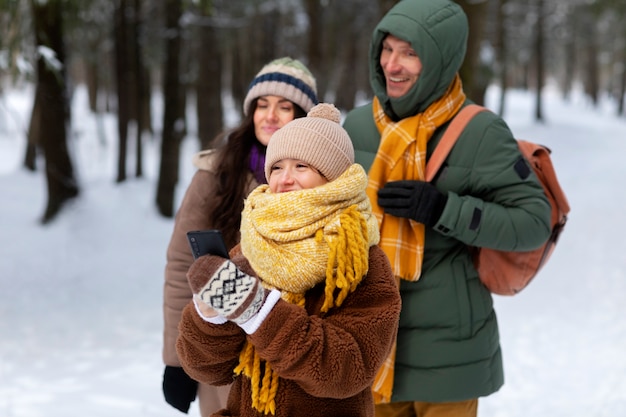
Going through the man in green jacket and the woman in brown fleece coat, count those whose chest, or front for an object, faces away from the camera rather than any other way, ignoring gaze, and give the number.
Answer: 0

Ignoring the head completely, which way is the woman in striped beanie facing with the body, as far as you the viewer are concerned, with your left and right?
facing the viewer and to the right of the viewer

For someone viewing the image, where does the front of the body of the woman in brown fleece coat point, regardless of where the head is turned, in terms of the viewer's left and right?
facing the viewer and to the left of the viewer

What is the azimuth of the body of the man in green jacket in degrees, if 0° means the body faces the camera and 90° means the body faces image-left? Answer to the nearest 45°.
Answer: approximately 45°

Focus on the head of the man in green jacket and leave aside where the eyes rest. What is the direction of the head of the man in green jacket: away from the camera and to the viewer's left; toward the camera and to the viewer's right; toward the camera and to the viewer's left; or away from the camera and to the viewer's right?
toward the camera and to the viewer's left

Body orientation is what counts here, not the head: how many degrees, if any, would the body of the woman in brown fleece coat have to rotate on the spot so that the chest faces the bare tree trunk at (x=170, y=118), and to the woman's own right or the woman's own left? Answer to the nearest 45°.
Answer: approximately 135° to the woman's own right

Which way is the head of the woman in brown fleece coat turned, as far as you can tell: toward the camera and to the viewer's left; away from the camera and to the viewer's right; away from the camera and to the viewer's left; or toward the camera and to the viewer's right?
toward the camera and to the viewer's left

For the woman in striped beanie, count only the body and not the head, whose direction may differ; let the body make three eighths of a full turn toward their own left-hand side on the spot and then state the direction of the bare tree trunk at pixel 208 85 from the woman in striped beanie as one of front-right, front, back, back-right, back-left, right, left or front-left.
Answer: front

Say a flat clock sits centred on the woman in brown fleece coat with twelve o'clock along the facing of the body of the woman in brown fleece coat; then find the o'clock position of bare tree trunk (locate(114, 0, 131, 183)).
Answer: The bare tree trunk is roughly at 4 o'clock from the woman in brown fleece coat.

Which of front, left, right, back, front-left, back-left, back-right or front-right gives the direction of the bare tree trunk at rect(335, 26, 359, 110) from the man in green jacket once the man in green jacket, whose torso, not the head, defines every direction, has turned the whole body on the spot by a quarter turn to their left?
back-left

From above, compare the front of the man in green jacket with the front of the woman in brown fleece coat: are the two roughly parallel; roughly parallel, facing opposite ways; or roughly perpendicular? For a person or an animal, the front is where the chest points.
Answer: roughly parallel
